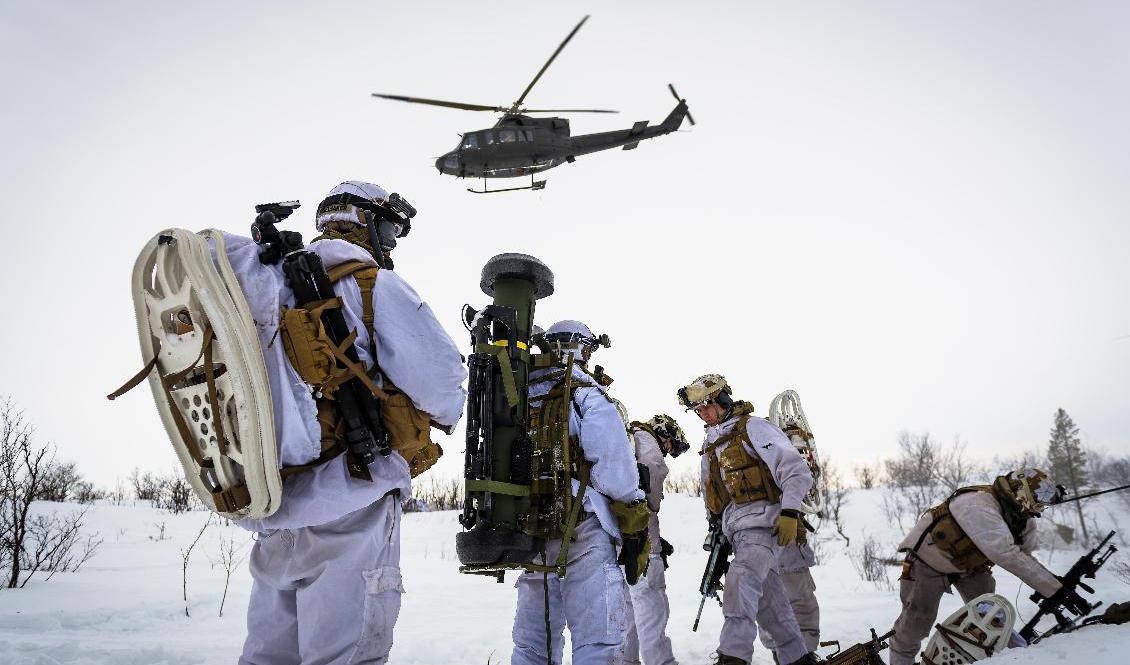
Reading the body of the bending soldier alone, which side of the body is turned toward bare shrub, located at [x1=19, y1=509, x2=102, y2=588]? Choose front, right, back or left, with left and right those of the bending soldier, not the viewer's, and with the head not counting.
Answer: back

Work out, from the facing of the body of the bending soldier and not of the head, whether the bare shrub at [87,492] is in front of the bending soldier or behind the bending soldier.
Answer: behind

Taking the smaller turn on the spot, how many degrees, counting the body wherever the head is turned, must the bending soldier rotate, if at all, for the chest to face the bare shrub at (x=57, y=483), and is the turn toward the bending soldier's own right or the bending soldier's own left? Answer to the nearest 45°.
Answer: approximately 180°

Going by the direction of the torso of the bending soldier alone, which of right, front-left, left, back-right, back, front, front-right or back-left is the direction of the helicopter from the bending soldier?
back-left

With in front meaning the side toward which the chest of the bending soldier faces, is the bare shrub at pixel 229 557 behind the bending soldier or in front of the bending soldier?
behind

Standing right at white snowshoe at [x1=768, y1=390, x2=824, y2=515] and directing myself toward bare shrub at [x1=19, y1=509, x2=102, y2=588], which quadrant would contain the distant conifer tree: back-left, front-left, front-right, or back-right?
back-right

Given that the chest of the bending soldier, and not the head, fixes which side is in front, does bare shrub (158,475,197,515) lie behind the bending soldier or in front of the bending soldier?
behind

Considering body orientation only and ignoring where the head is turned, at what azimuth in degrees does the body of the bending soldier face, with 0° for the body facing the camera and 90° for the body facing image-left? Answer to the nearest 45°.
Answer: approximately 270°
